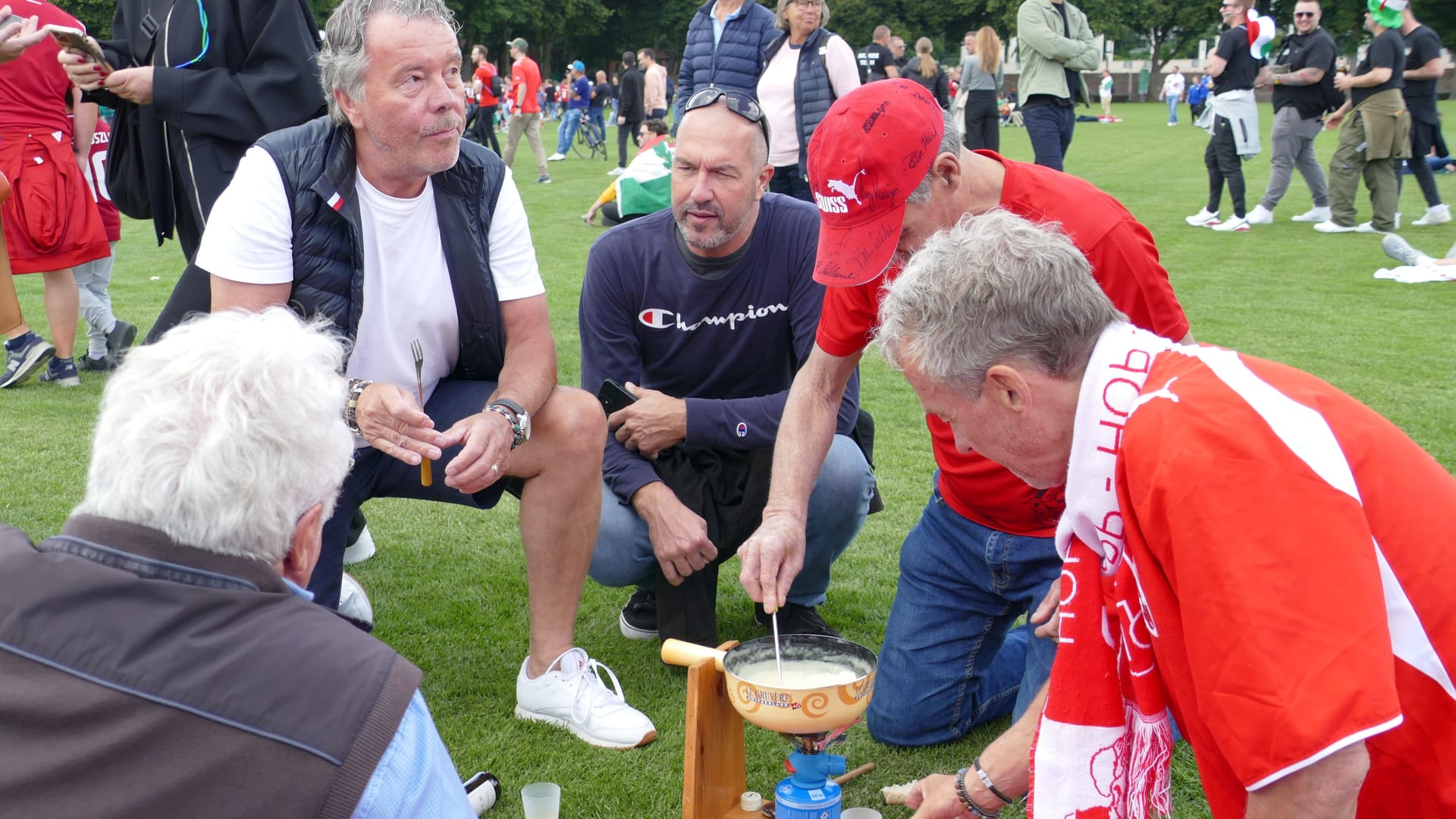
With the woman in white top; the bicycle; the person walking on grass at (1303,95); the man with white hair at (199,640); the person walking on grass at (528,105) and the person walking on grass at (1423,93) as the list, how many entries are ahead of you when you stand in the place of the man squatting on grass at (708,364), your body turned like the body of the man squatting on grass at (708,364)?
1

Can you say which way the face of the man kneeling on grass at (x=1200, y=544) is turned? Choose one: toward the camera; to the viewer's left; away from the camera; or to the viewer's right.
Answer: to the viewer's left

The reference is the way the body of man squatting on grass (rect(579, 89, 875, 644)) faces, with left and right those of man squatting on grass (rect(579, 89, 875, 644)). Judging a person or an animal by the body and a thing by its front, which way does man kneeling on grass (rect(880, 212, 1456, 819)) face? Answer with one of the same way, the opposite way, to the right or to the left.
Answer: to the right

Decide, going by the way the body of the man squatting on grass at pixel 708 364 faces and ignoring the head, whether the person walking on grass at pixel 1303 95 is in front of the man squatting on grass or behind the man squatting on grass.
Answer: behind

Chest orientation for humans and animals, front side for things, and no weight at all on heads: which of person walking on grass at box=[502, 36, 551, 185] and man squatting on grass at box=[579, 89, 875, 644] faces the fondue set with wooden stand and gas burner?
the man squatting on grass

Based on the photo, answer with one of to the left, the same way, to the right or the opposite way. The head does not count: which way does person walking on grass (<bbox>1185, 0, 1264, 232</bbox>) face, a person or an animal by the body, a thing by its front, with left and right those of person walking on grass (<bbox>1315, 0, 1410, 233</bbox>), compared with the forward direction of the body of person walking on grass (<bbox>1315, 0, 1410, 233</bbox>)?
the same way

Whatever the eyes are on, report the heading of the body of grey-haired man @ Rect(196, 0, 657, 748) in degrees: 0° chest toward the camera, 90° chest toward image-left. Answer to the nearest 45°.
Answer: approximately 315°

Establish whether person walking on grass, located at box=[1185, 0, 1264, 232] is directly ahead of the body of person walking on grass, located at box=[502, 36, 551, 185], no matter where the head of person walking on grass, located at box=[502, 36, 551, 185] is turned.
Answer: no

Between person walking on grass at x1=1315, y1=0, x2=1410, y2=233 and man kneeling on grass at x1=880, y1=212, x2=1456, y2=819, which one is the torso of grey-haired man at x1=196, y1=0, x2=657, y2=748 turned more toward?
the man kneeling on grass

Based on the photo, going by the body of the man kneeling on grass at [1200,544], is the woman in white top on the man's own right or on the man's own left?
on the man's own right

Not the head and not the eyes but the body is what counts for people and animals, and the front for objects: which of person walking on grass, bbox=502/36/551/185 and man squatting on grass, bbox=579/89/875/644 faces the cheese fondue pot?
the man squatting on grass

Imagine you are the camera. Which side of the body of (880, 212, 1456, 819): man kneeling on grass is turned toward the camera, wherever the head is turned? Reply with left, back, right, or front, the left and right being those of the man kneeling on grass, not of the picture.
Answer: left

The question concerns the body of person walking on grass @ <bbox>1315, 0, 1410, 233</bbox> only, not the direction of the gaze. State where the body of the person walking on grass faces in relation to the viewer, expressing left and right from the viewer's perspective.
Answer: facing to the left of the viewer
